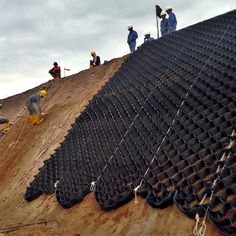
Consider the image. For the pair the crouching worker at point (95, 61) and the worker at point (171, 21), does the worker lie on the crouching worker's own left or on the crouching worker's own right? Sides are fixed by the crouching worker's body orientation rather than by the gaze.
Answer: on the crouching worker's own left

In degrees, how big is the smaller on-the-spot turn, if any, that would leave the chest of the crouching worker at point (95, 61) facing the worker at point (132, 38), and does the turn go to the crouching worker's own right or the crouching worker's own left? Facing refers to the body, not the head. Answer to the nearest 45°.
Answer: approximately 90° to the crouching worker's own left
